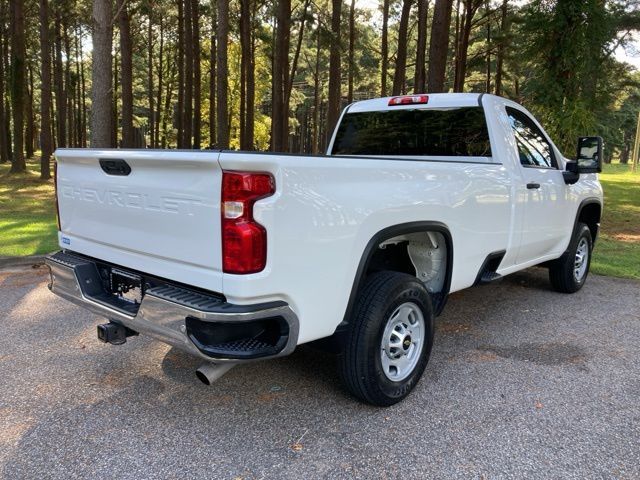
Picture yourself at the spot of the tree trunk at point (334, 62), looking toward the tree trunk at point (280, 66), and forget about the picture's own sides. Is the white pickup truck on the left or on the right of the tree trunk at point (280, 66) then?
left

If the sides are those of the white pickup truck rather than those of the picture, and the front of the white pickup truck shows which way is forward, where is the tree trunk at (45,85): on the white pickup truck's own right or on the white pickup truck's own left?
on the white pickup truck's own left

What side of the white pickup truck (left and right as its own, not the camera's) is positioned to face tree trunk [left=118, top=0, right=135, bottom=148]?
left

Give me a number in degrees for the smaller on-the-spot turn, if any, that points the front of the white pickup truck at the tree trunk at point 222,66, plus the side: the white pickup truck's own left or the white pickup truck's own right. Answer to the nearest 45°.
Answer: approximately 45° to the white pickup truck's own left

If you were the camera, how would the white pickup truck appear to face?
facing away from the viewer and to the right of the viewer

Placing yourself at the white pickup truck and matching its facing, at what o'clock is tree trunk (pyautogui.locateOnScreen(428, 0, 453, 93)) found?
The tree trunk is roughly at 11 o'clock from the white pickup truck.

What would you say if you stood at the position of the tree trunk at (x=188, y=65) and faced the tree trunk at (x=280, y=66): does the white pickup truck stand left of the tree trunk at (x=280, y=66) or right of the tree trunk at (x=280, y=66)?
right

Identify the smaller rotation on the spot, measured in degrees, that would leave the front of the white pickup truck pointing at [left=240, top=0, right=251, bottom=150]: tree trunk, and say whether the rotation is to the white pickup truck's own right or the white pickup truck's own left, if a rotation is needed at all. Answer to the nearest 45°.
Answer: approximately 45° to the white pickup truck's own left

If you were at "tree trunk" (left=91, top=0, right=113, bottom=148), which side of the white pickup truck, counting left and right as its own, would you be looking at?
left
